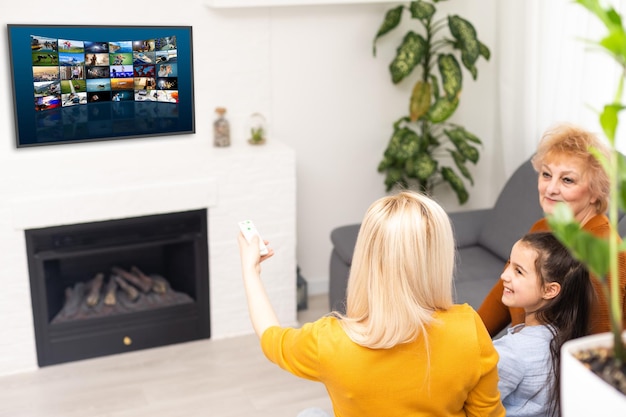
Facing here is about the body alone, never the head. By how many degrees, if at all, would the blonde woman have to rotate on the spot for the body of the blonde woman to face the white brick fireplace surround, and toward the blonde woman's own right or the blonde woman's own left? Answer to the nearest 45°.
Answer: approximately 45° to the blonde woman's own left

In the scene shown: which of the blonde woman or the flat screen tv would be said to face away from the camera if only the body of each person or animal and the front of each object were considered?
the blonde woman

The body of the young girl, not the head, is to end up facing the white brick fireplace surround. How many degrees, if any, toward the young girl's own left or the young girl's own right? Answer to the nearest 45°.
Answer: approximately 45° to the young girl's own right

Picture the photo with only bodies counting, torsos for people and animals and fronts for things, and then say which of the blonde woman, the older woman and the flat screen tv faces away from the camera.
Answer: the blonde woman

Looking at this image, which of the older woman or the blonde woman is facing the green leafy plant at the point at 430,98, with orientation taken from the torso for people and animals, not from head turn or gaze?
the blonde woman

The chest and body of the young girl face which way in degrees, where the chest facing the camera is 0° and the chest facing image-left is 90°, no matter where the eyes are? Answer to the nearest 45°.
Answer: approximately 90°

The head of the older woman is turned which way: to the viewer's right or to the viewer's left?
to the viewer's left

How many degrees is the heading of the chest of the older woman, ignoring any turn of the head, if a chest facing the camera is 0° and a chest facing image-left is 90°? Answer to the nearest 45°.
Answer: approximately 45°

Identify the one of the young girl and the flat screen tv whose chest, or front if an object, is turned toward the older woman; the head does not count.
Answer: the flat screen tv
